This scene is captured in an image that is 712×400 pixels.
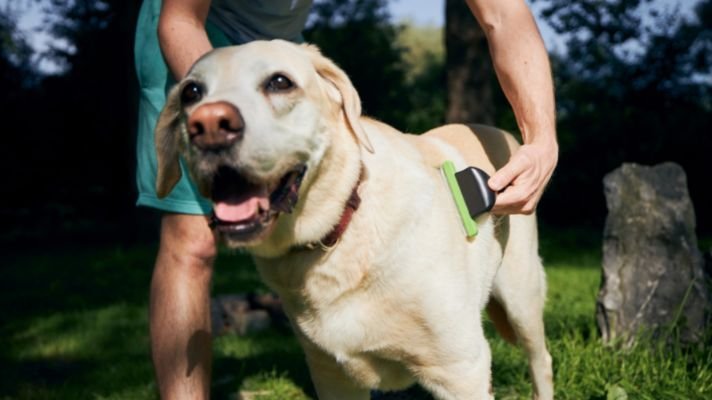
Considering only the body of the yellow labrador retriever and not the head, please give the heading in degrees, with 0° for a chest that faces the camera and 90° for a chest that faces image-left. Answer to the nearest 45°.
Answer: approximately 45°

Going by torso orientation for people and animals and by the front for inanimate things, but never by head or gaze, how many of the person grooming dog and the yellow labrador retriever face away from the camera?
0

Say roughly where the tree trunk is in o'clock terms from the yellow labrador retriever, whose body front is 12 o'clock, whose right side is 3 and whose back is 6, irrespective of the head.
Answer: The tree trunk is roughly at 5 o'clock from the yellow labrador retriever.

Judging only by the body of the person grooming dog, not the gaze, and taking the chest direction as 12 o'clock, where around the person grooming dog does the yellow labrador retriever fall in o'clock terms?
The yellow labrador retriever is roughly at 12 o'clock from the person grooming dog.

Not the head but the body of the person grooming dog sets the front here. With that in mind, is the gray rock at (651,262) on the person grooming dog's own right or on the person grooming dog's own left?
on the person grooming dog's own left

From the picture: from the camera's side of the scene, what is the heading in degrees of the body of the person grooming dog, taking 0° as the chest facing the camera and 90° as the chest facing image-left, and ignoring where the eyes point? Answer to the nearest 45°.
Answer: approximately 315°

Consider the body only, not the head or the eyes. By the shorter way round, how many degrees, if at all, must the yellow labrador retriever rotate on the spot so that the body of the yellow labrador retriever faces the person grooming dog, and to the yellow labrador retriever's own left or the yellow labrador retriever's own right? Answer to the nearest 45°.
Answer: approximately 90° to the yellow labrador retriever's own right

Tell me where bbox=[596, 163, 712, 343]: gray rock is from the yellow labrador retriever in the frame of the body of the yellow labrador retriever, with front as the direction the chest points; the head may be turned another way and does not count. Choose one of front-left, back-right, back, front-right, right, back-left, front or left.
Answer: back
